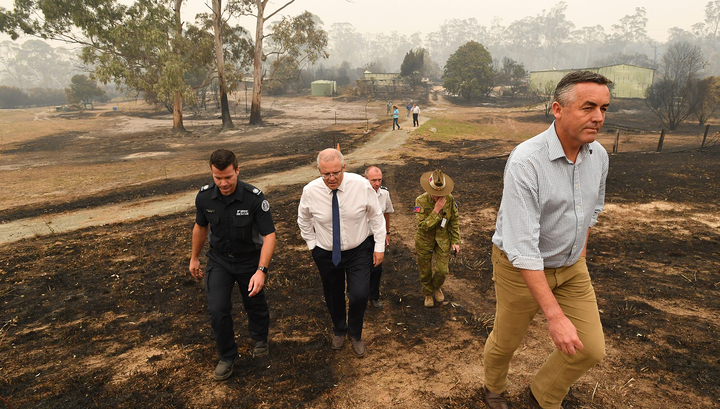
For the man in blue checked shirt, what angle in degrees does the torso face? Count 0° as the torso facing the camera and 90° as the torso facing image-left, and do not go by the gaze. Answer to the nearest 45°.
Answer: approximately 315°

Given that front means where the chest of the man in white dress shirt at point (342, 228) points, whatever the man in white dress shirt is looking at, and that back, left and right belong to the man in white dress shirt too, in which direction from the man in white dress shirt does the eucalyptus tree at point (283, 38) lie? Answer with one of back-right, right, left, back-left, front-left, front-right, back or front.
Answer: back

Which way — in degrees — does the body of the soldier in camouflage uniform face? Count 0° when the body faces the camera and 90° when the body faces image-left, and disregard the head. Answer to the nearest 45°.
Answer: approximately 0°

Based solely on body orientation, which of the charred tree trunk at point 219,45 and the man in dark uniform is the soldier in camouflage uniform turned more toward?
the man in dark uniform

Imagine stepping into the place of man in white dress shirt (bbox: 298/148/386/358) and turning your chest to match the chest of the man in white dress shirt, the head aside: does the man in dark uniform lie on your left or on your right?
on your right

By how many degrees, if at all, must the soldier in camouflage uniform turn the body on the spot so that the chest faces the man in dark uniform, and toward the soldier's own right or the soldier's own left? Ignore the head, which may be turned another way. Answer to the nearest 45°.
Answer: approximately 45° to the soldier's own right

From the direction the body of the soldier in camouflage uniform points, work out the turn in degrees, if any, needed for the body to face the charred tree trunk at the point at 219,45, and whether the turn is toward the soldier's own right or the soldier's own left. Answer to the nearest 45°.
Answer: approximately 135° to the soldier's own right
